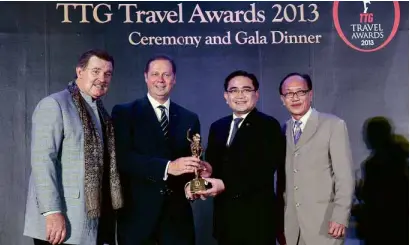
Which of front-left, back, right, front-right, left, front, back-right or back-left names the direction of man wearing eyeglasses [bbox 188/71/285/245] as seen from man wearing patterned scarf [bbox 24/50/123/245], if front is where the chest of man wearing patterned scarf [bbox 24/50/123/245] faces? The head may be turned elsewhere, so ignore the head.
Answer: front-left

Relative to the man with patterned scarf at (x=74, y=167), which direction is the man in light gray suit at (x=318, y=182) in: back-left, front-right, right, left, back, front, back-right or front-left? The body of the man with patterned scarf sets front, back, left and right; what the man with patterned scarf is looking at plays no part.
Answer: front-left

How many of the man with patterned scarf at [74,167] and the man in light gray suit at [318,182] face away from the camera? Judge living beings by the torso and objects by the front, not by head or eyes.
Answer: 0

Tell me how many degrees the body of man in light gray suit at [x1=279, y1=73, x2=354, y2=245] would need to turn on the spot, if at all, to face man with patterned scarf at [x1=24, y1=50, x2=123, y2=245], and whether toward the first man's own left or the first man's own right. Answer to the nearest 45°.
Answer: approximately 45° to the first man's own right
